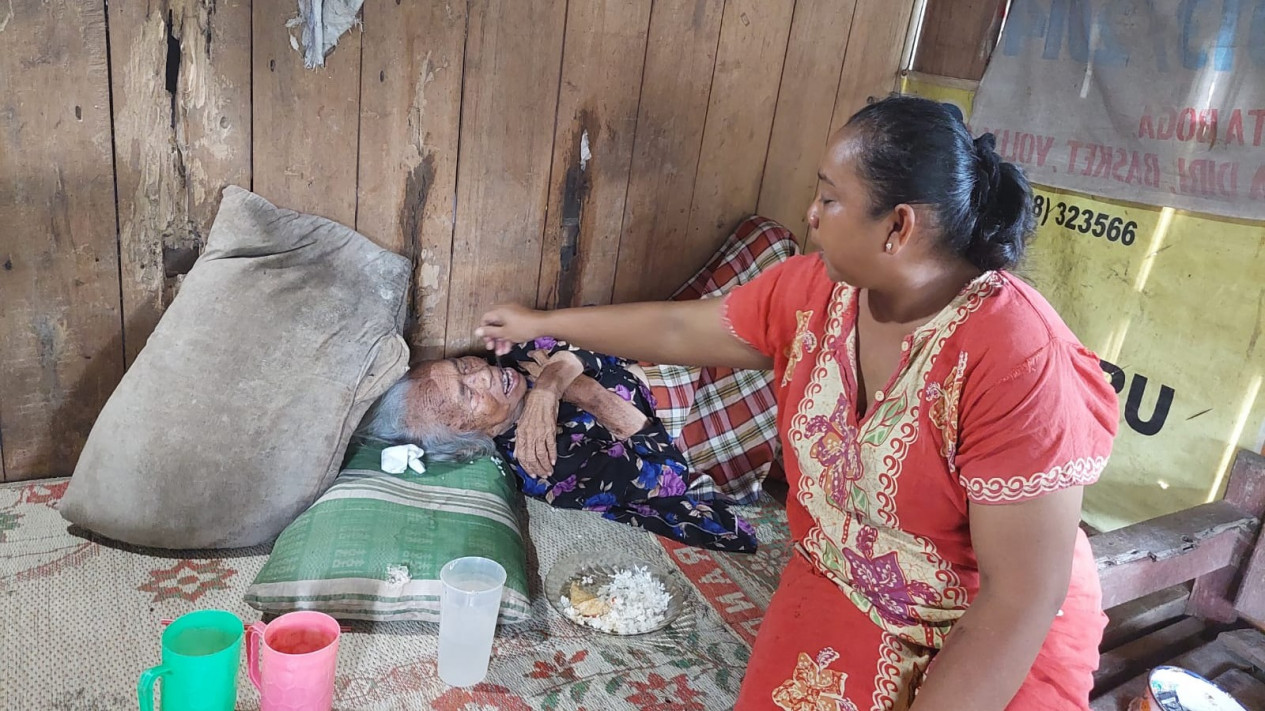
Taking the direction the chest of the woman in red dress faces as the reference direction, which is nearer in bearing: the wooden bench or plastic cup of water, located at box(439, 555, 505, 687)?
the plastic cup of water

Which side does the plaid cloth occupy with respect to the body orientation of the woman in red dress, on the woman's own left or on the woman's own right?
on the woman's own right

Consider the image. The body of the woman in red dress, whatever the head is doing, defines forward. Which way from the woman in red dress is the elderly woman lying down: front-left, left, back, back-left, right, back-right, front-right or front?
right

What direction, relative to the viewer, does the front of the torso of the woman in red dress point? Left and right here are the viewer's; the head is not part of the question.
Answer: facing the viewer and to the left of the viewer

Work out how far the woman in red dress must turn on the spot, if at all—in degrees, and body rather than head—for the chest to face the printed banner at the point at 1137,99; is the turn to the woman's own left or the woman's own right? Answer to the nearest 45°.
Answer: approximately 135° to the woman's own right

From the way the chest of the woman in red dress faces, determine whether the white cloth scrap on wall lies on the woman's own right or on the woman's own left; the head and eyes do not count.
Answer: on the woman's own right

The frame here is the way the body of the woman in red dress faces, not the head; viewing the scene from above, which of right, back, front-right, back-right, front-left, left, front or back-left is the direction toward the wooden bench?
back

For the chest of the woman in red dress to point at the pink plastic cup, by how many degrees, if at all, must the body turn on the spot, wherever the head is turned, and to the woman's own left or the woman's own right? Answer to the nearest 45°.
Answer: approximately 45° to the woman's own right

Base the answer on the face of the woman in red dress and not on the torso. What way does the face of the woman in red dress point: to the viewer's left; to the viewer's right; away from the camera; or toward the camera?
to the viewer's left

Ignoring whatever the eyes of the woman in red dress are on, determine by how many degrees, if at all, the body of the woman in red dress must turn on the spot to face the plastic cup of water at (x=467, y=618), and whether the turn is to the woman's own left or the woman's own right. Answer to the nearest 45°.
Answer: approximately 45° to the woman's own right

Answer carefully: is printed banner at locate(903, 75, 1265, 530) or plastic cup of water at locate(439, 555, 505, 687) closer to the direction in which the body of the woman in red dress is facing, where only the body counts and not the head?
the plastic cup of water

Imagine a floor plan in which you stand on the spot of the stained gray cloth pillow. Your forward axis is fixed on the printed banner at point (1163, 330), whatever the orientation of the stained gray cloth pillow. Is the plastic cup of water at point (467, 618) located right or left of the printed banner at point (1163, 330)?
right

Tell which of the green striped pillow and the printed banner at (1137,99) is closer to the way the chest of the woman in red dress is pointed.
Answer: the green striped pillow

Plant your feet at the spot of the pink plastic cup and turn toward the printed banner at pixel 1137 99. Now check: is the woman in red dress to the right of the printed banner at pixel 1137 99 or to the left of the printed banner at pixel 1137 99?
right
